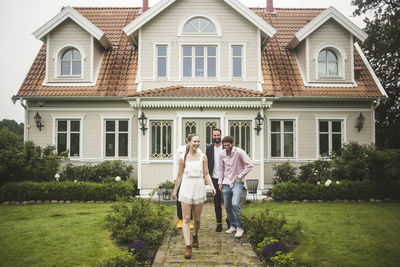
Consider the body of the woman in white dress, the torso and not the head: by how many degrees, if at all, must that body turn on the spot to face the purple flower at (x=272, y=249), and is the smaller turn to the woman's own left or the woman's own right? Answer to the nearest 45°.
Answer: approximately 90° to the woman's own left

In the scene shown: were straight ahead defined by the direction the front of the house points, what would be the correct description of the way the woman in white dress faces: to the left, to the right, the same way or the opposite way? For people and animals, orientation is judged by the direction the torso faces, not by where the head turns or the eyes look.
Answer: the same way

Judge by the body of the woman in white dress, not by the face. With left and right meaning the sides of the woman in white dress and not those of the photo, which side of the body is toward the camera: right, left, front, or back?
front

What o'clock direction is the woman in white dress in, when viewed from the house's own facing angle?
The woman in white dress is roughly at 12 o'clock from the house.

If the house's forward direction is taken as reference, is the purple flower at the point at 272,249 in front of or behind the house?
in front

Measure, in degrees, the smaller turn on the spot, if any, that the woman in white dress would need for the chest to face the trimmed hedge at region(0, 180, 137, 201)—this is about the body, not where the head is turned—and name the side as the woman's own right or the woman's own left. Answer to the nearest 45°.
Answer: approximately 135° to the woman's own right

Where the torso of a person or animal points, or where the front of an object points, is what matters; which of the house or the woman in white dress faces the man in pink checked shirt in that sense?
the house

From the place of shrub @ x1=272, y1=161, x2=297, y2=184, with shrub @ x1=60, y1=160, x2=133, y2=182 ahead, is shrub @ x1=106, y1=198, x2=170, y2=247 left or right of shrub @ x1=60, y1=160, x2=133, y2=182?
left

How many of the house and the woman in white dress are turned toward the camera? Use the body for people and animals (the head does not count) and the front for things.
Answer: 2

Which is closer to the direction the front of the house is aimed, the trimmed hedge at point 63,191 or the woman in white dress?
the woman in white dress

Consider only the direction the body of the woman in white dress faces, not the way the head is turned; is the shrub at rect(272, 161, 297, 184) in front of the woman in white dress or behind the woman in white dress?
behind
